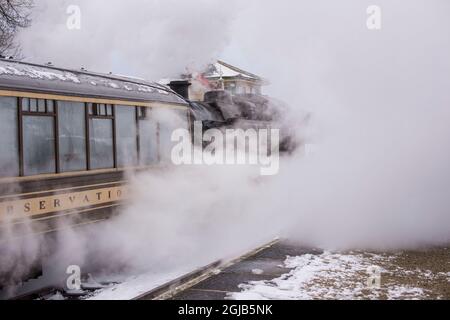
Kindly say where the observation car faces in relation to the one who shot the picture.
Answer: facing away from the viewer and to the right of the viewer
